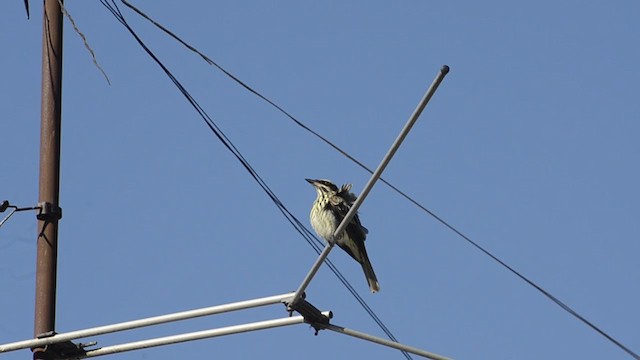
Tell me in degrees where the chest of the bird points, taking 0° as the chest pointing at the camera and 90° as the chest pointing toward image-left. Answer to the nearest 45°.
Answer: approximately 90°
